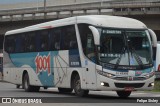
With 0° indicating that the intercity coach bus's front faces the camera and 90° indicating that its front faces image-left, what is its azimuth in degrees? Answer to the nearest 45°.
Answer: approximately 315°
